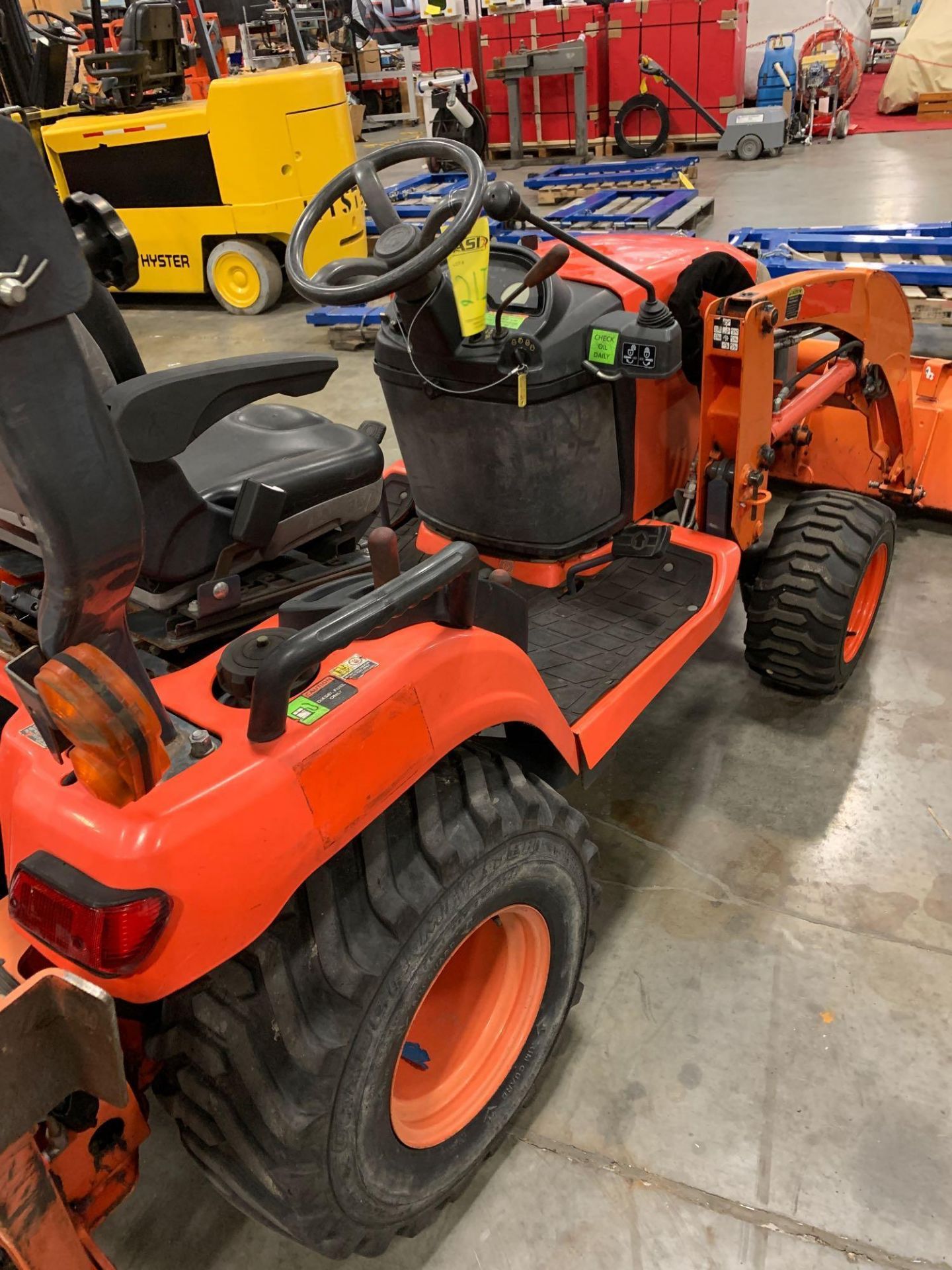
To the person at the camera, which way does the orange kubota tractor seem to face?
facing away from the viewer and to the right of the viewer

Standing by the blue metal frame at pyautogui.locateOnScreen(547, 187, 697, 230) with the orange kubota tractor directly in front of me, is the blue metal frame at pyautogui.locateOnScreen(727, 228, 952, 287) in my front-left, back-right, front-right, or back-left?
front-left

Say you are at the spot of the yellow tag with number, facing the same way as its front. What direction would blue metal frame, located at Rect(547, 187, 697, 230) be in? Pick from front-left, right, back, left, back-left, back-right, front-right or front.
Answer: back

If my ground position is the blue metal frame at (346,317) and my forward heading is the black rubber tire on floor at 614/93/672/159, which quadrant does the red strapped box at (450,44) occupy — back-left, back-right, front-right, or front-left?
front-left

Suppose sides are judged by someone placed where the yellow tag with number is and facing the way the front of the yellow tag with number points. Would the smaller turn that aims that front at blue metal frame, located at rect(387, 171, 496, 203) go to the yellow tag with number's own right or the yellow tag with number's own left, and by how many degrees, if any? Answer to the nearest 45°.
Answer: approximately 180°

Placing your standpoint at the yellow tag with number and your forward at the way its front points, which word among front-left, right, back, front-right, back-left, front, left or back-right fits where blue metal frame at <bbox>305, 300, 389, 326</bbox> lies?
back

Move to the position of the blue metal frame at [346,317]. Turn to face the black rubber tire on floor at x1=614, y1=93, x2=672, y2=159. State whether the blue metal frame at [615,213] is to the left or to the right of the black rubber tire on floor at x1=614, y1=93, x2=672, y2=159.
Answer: right

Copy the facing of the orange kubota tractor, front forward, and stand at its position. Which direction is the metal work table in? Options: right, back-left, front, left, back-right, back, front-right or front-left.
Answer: front-left

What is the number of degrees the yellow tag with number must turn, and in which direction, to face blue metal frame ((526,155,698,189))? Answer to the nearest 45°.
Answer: approximately 180°

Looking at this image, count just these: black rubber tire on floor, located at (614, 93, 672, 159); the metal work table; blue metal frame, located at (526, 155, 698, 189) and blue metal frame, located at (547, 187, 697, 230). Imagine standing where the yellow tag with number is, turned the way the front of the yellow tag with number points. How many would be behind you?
4

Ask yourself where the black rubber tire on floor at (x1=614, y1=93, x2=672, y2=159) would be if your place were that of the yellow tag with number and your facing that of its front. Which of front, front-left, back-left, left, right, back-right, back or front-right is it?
back

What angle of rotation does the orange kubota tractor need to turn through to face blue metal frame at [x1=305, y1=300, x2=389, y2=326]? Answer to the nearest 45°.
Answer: approximately 45° to its left

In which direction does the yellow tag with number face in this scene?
toward the camera
